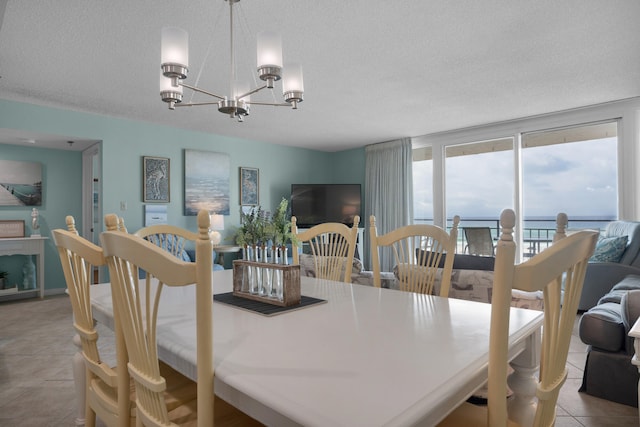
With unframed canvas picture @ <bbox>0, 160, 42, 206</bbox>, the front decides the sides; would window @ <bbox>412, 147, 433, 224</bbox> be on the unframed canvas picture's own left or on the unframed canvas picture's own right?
on the unframed canvas picture's own left

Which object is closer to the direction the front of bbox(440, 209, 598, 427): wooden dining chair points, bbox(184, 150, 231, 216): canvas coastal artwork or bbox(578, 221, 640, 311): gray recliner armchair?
the canvas coastal artwork

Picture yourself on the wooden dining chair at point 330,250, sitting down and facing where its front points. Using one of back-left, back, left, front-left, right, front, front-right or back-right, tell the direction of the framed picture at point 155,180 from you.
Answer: right

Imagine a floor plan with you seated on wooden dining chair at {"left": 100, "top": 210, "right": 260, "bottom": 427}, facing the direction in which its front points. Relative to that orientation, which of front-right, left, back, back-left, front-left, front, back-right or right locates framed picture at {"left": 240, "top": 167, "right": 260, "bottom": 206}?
front-left

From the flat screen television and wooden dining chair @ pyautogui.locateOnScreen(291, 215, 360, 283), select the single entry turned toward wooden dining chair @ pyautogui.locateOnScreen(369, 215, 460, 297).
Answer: the flat screen television

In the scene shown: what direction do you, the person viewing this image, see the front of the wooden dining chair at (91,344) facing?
facing away from the viewer and to the right of the viewer

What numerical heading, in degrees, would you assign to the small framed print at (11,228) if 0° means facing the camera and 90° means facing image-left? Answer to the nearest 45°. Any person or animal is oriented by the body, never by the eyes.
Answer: approximately 0°

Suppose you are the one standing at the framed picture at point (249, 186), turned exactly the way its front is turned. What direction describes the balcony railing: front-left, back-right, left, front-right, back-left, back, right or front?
left

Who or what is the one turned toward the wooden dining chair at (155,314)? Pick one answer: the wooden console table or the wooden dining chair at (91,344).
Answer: the wooden console table

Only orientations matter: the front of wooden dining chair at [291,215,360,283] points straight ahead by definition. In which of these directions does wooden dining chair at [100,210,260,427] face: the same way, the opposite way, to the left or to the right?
the opposite way

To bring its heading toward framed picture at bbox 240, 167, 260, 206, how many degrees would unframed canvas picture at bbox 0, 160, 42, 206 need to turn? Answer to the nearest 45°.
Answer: approximately 90° to its left

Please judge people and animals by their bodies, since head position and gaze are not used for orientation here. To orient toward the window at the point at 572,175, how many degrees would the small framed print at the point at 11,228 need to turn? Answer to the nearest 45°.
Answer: approximately 45° to its left

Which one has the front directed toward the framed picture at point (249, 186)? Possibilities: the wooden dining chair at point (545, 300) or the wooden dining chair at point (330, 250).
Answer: the wooden dining chair at point (545, 300)
